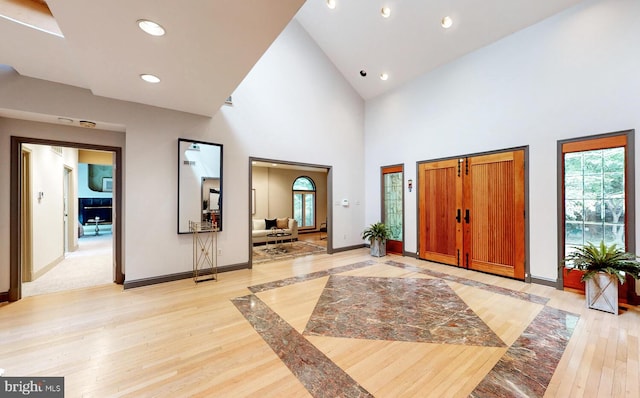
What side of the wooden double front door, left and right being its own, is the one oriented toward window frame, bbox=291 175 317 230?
right

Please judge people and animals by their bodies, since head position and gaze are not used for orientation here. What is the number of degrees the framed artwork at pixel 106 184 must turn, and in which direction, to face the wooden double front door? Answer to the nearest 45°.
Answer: approximately 45° to its left

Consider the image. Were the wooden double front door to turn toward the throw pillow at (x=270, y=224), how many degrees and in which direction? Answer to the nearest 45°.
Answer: approximately 45° to its right

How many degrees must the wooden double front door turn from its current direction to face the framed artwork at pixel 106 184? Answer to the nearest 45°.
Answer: approximately 45° to its right

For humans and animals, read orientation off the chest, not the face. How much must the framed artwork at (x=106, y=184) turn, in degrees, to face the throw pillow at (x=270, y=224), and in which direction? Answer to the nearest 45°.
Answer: approximately 45° to its left

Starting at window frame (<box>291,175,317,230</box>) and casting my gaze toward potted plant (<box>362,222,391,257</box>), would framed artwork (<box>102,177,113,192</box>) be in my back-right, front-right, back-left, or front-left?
back-right

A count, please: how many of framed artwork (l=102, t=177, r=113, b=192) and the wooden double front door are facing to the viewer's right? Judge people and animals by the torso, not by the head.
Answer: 0

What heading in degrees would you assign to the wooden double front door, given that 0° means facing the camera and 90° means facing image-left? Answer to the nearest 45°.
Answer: approximately 45°

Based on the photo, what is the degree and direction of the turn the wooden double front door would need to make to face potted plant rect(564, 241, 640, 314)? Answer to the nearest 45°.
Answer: approximately 90° to its left

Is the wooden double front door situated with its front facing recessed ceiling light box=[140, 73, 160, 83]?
yes

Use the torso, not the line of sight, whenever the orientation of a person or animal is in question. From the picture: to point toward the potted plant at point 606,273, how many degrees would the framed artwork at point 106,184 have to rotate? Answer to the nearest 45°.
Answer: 0° — it already faces it

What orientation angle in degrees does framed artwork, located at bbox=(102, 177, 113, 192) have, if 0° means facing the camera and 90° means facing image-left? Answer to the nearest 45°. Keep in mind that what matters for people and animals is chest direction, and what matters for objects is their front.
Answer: approximately 0°
